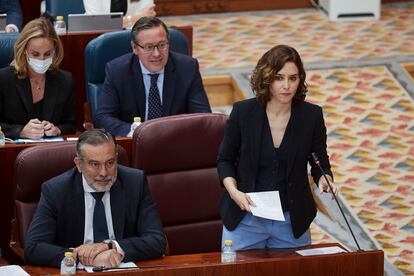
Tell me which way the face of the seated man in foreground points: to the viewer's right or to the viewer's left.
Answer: to the viewer's right

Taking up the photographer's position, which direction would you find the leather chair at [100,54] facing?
facing the viewer and to the right of the viewer

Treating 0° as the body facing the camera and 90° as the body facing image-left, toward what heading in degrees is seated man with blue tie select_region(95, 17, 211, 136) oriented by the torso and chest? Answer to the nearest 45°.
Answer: approximately 0°

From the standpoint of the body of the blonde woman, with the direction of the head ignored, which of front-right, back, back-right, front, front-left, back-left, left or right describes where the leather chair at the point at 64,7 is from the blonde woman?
back

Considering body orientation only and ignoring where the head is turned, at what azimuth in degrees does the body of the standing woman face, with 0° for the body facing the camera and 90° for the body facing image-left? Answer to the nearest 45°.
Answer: approximately 0°

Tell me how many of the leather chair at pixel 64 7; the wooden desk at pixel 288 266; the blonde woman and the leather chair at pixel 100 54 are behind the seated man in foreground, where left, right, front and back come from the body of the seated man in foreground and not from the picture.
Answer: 3
